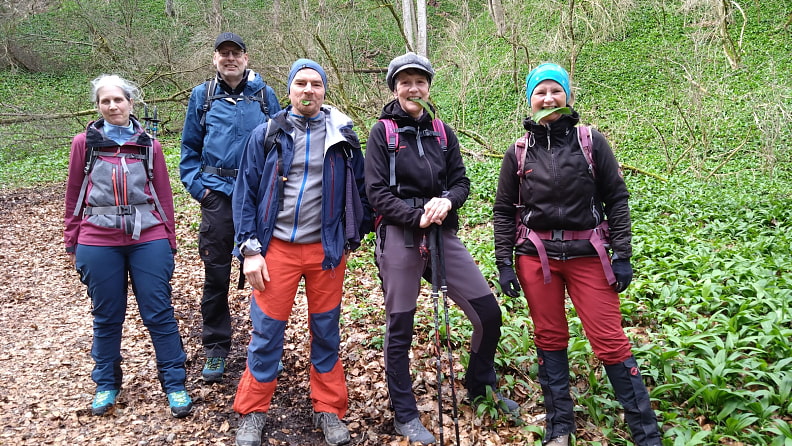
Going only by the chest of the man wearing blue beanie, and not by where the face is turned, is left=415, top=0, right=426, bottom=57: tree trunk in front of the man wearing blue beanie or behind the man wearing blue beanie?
behind

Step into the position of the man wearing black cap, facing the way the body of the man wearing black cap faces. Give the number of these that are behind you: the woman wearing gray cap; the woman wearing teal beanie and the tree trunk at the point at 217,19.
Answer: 1

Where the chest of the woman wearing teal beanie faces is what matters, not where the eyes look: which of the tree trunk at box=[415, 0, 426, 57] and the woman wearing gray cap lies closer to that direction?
the woman wearing gray cap

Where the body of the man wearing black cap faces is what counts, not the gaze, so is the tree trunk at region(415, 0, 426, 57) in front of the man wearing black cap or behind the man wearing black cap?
behind

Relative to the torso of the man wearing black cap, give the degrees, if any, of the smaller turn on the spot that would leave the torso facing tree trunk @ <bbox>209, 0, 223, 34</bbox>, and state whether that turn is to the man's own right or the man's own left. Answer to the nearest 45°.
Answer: approximately 180°

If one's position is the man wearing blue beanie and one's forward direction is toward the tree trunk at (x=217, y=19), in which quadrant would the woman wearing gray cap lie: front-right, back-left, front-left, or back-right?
back-right

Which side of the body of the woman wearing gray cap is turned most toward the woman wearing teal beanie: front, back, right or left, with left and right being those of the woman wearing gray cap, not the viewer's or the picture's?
left

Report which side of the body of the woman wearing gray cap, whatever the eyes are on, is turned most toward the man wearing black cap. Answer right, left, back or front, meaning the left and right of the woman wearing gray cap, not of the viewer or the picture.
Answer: right

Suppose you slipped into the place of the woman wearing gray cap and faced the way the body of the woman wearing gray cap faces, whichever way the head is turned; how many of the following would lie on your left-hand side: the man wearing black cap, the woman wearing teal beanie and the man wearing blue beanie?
1

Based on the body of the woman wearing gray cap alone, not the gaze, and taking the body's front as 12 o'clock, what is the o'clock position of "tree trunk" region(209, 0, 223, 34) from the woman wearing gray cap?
The tree trunk is roughly at 5 o'clock from the woman wearing gray cap.
